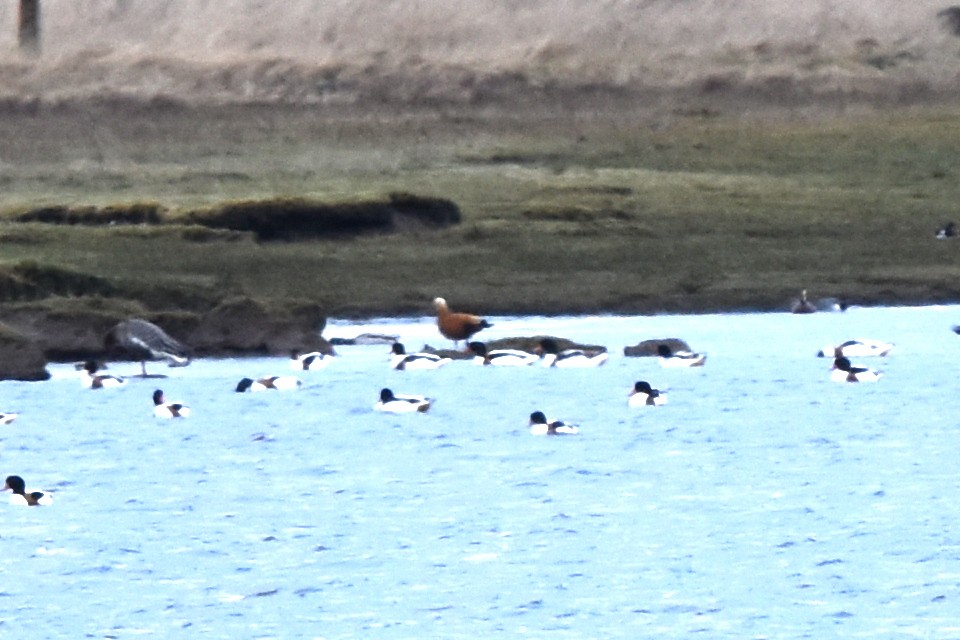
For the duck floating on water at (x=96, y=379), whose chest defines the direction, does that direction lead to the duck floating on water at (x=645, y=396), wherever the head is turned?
no

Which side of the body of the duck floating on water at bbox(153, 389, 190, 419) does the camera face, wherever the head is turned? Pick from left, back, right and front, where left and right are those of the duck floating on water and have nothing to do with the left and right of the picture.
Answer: left

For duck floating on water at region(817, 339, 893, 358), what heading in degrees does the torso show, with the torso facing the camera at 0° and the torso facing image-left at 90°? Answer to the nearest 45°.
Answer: approximately 90°

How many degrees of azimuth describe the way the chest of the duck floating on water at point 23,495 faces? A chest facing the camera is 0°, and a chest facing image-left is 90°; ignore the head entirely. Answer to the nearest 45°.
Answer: approximately 90°

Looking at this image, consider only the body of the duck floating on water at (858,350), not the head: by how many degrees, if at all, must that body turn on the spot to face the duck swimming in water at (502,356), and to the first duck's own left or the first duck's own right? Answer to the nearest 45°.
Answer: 0° — it already faces it

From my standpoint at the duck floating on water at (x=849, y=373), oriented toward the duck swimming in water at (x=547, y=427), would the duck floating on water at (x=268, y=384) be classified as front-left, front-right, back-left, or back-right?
front-right

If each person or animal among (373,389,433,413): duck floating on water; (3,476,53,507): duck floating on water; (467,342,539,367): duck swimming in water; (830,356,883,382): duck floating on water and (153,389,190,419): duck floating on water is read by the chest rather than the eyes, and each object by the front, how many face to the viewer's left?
5

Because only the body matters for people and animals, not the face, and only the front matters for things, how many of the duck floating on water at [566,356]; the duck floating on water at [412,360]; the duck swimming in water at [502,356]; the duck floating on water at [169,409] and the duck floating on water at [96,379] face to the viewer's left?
5

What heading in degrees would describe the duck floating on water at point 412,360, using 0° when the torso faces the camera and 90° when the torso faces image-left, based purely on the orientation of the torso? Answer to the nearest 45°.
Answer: approximately 90°

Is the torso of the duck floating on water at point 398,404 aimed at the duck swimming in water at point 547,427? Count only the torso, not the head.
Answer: no

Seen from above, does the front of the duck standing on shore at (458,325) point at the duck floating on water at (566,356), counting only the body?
no

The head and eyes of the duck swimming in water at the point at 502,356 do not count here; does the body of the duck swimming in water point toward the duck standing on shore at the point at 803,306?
no

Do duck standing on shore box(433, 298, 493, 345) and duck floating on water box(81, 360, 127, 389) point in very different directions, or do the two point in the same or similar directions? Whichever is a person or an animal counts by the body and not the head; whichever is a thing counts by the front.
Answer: same or similar directions

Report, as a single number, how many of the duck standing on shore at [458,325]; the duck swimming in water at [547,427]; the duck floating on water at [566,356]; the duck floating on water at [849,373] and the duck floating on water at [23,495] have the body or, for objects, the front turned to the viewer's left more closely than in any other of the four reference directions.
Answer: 5
